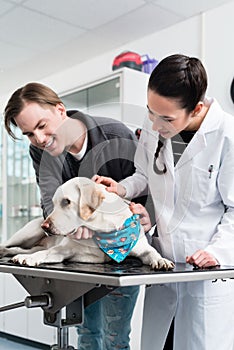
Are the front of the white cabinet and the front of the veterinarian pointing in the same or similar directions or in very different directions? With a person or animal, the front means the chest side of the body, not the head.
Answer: same or similar directions

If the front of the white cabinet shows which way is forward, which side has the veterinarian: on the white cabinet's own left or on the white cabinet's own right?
on the white cabinet's own left

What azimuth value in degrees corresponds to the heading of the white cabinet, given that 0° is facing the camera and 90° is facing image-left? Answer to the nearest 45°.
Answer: approximately 45°

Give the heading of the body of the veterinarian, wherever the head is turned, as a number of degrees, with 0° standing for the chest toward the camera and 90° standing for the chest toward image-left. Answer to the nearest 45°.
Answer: approximately 45°

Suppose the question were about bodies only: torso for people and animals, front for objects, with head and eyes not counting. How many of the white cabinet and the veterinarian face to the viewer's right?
0
